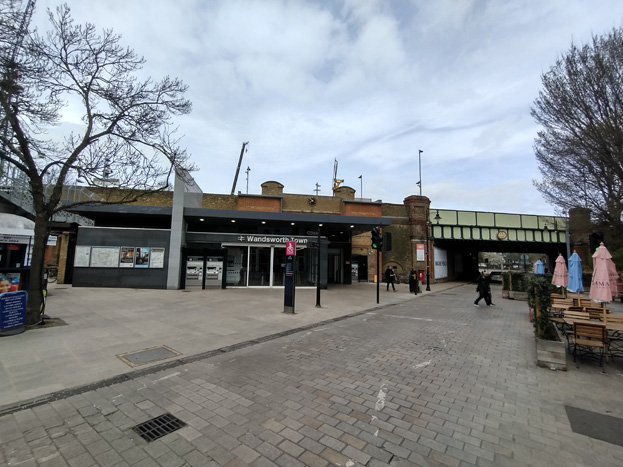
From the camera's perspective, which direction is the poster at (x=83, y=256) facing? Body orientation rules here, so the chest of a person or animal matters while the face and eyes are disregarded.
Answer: toward the camera

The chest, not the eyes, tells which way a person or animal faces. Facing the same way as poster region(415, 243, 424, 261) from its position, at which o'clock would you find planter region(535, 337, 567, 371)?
The planter is roughly at 12 o'clock from the poster.

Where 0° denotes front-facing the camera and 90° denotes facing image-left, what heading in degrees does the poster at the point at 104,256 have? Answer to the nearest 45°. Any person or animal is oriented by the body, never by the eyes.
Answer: approximately 0°

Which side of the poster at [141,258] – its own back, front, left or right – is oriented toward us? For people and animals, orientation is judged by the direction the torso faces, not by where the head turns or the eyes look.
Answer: front

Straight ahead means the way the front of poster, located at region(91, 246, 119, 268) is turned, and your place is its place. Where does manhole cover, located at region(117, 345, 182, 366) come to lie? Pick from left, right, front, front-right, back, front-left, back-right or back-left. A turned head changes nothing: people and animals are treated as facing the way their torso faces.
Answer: front

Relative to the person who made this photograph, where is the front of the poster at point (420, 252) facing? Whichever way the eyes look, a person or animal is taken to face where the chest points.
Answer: facing the viewer

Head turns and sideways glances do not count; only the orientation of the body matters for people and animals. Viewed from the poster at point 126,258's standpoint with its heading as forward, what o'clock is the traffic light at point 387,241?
The traffic light is roughly at 10 o'clock from the poster.

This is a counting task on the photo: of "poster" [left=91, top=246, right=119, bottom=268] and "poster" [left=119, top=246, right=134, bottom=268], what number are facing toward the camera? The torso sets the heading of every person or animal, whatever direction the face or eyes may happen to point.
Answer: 2

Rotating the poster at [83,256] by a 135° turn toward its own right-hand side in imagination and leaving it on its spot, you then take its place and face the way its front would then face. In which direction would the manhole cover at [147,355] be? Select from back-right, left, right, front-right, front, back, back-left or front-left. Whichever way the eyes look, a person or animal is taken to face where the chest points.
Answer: back-left

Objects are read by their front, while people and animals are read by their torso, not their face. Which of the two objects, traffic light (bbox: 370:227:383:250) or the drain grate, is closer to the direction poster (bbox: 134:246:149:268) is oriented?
the drain grate

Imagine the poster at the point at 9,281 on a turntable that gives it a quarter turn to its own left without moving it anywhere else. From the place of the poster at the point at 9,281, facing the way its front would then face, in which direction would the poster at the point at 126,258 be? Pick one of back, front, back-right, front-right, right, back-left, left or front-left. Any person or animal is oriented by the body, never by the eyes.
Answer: front-left

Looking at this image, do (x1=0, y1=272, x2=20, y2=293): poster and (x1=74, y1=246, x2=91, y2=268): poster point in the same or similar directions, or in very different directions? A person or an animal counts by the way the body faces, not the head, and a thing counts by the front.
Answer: same or similar directions

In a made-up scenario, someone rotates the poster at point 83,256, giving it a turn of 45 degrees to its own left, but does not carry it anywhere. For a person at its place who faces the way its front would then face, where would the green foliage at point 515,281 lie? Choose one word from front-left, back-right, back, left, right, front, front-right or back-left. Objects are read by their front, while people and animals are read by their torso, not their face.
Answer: front

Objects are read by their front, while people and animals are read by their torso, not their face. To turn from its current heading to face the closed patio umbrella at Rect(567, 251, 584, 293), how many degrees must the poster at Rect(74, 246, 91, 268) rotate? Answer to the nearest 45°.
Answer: approximately 45° to its left

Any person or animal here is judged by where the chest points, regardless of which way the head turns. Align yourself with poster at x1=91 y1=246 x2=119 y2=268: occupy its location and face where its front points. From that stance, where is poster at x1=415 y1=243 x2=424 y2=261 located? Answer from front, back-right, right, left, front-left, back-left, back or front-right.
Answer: left
